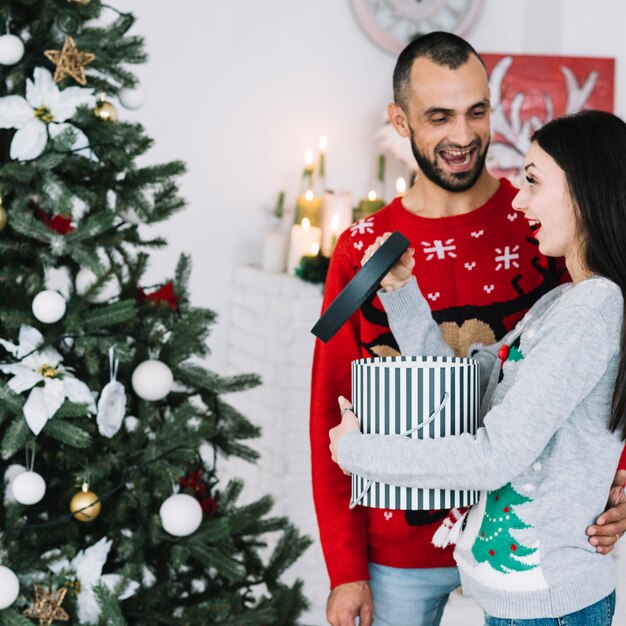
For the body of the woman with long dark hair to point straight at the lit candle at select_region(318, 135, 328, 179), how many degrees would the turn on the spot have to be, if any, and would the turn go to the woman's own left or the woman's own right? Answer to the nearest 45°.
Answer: approximately 90° to the woman's own right

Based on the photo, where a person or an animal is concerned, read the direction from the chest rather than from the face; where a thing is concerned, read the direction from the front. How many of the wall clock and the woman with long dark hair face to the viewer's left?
1

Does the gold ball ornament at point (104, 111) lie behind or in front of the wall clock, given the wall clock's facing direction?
in front

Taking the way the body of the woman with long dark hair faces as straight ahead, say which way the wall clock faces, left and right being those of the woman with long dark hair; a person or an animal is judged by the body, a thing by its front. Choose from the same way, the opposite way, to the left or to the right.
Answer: to the left

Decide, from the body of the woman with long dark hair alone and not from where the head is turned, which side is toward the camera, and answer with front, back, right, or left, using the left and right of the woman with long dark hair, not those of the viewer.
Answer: left

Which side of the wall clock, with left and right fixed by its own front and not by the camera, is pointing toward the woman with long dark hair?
front

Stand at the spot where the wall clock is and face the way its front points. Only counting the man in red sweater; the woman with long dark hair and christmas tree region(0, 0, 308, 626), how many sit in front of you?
3

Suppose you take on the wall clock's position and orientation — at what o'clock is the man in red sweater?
The man in red sweater is roughly at 12 o'clock from the wall clock.

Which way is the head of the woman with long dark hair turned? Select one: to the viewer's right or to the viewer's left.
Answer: to the viewer's left

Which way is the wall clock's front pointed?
toward the camera

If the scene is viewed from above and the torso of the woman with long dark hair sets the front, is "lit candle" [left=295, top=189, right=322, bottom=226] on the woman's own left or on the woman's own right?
on the woman's own right
